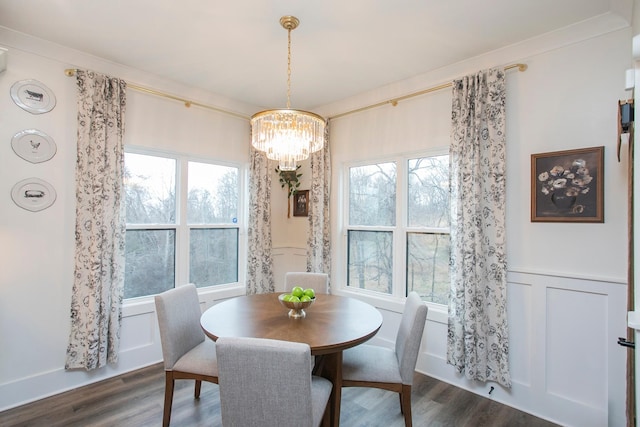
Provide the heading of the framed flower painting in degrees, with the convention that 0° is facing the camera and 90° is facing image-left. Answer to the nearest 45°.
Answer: approximately 45°

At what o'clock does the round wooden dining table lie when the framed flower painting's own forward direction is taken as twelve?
The round wooden dining table is roughly at 12 o'clock from the framed flower painting.

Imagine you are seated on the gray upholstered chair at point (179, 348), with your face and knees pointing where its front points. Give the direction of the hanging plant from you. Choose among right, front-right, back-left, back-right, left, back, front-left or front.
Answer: left

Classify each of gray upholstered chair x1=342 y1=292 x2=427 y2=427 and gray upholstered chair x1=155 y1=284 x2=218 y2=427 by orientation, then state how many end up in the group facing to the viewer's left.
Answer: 1

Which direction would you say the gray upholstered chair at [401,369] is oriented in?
to the viewer's left

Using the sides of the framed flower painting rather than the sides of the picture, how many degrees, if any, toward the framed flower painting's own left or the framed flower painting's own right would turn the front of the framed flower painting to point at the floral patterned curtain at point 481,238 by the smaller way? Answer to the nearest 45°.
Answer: approximately 45° to the framed flower painting's own right

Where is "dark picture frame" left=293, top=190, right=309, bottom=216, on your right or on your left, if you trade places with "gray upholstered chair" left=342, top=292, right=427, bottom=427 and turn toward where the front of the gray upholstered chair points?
on your right

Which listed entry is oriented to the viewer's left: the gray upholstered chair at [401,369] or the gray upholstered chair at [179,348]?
the gray upholstered chair at [401,369]

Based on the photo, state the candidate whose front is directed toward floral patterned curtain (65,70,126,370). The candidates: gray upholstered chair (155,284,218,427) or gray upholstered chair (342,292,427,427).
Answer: gray upholstered chair (342,292,427,427)

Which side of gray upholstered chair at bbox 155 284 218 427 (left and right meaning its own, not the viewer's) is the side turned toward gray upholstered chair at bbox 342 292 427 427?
front
